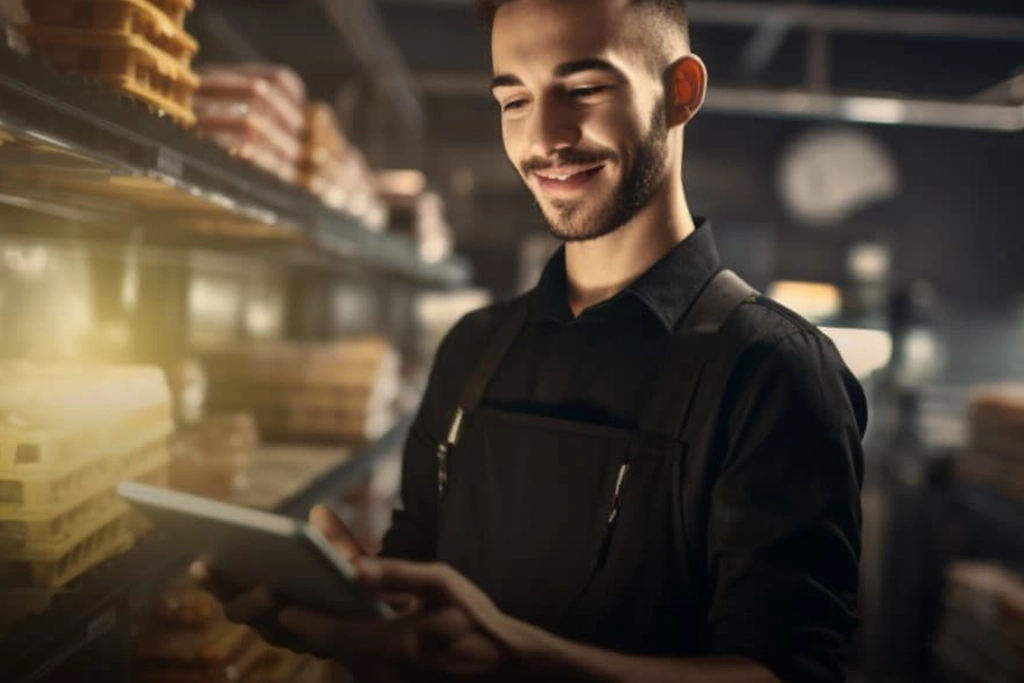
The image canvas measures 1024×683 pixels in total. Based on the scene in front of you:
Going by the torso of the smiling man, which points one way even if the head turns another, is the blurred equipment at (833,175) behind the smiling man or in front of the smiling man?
behind

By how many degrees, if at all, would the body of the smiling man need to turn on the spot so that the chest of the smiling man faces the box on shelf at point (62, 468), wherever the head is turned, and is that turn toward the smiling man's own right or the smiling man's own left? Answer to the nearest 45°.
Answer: approximately 45° to the smiling man's own right

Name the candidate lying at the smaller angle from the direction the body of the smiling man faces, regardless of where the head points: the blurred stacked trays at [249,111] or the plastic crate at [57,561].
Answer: the plastic crate

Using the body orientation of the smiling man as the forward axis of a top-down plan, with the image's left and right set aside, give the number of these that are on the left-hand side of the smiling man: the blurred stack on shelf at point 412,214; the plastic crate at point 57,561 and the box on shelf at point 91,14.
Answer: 0

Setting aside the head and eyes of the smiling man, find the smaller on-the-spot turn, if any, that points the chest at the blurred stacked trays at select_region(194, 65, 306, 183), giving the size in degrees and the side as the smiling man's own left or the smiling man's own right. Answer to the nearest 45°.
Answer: approximately 90° to the smiling man's own right

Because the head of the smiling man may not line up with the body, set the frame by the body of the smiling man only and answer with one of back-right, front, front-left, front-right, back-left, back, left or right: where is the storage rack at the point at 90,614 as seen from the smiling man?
front-right

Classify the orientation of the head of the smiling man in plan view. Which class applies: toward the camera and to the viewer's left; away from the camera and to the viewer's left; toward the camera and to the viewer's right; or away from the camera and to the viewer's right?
toward the camera and to the viewer's left

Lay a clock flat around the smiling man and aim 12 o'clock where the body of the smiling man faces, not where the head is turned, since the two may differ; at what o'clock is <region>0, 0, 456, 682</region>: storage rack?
The storage rack is roughly at 2 o'clock from the smiling man.

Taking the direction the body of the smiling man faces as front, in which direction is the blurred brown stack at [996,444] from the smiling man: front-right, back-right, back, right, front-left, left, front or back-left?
back

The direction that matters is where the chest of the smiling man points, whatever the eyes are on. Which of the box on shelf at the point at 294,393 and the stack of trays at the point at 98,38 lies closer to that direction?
the stack of trays

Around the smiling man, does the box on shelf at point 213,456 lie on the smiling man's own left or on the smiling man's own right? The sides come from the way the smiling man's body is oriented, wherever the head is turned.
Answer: on the smiling man's own right

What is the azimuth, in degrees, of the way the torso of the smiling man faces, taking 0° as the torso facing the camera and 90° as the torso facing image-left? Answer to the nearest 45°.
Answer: approximately 45°

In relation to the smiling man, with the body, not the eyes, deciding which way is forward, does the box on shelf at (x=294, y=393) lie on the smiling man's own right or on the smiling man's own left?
on the smiling man's own right

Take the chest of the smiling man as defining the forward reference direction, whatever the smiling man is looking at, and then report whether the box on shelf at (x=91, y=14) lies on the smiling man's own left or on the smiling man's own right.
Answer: on the smiling man's own right
